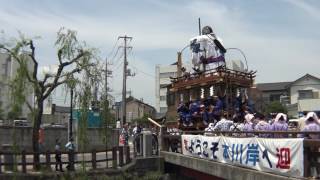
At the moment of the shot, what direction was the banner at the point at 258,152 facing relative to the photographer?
facing the viewer and to the left of the viewer

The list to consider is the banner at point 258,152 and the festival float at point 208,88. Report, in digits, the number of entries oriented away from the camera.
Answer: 0

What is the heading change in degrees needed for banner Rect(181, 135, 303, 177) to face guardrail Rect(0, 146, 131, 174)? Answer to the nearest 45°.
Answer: approximately 90° to its right

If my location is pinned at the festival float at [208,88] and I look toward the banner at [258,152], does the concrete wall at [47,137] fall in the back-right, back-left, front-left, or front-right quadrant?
back-right

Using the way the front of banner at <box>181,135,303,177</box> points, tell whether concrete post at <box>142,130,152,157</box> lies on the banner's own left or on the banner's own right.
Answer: on the banner's own right

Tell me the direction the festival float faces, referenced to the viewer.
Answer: facing the viewer and to the right of the viewer

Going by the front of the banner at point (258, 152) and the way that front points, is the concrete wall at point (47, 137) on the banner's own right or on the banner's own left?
on the banner's own right
